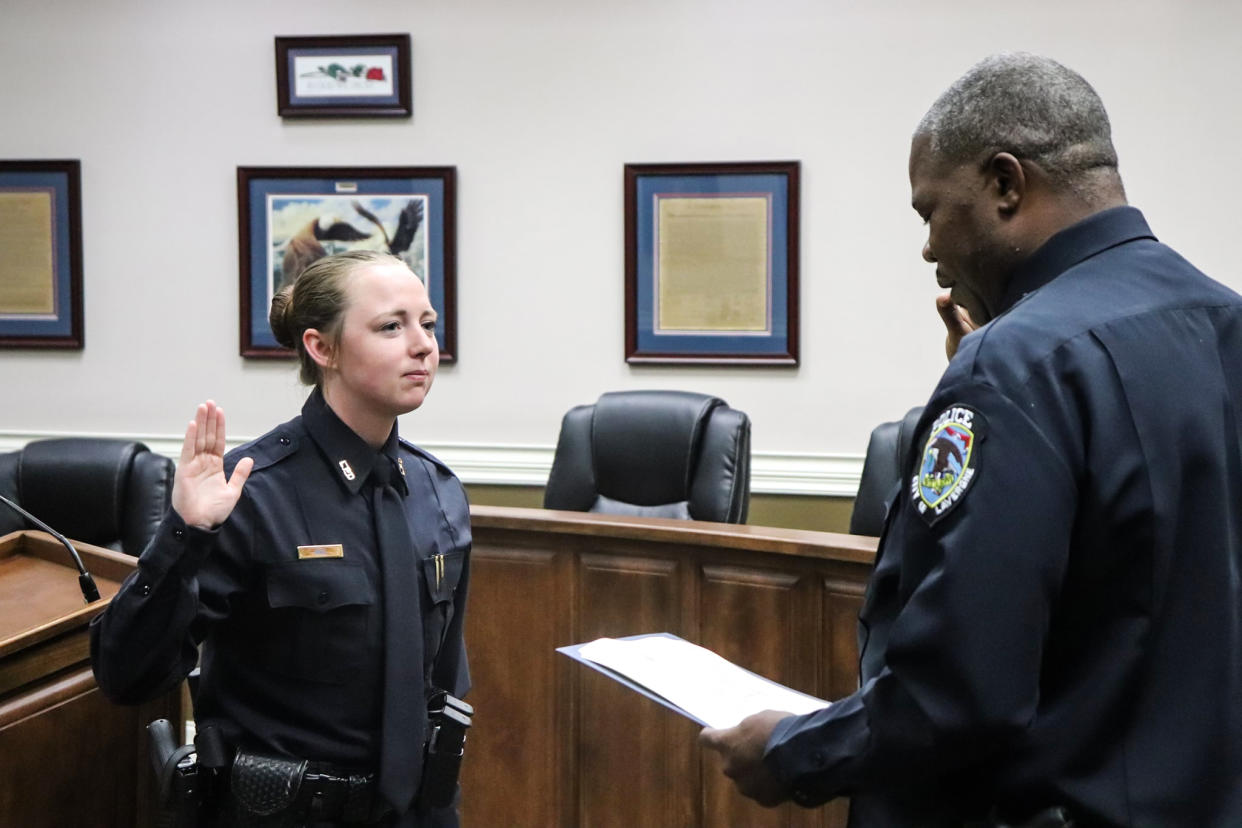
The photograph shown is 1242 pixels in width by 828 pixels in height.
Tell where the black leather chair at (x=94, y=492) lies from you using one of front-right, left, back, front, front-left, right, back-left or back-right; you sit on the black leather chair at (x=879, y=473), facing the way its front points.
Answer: front-right

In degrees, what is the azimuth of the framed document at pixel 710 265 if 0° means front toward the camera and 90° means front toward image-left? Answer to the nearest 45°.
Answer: approximately 0°

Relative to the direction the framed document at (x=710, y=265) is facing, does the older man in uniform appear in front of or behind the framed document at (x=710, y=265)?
in front

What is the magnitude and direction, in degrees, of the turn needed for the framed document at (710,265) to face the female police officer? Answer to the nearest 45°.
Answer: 0° — it already faces them

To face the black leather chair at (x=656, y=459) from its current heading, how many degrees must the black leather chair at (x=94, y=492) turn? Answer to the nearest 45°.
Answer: approximately 90° to its left

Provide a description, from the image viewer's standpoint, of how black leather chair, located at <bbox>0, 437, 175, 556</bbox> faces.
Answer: facing the viewer

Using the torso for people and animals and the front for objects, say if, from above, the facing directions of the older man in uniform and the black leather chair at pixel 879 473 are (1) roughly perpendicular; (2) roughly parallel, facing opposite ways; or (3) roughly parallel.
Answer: roughly perpendicular

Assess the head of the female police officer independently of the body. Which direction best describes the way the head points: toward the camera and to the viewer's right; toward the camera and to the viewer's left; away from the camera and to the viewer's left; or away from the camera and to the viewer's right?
toward the camera and to the viewer's right

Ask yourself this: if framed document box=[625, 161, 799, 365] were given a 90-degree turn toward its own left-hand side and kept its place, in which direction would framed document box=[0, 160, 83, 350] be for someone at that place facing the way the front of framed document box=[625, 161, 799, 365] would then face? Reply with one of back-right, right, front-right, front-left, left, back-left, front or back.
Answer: back

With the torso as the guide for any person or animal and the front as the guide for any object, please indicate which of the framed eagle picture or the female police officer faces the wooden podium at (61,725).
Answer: the framed eagle picture

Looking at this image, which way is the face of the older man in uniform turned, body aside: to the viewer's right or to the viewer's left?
to the viewer's left

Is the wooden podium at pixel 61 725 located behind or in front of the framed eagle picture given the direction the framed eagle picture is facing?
in front

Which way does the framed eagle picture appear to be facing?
toward the camera

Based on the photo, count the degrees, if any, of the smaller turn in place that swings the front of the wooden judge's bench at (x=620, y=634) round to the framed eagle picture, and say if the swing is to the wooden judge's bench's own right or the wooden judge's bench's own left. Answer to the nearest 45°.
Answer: approximately 135° to the wooden judge's bench's own right
